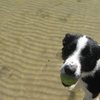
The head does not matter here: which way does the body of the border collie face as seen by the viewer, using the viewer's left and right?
facing the viewer and to the left of the viewer
